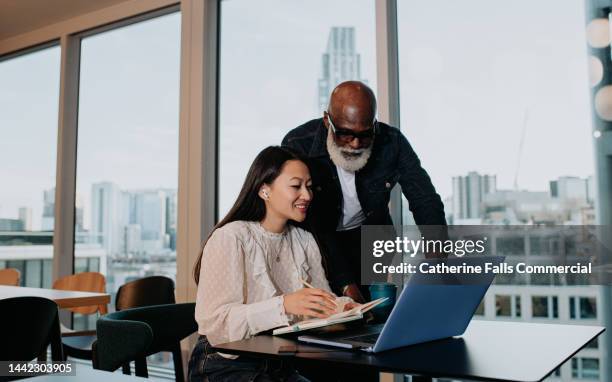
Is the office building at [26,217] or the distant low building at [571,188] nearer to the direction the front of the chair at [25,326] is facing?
the office building

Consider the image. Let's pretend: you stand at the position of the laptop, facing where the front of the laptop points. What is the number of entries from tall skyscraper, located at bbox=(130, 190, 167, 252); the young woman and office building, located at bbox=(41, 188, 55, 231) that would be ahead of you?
3

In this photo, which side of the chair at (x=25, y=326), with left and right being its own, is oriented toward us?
back

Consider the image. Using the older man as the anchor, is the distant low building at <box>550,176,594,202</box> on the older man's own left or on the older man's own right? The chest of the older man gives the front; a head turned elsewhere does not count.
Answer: on the older man's own left

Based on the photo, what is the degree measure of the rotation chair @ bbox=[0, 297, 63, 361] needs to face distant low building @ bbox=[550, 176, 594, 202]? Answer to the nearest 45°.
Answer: approximately 90° to its right

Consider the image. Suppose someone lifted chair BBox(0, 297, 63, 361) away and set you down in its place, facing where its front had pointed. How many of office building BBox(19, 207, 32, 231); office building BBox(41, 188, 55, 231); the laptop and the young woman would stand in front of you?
2

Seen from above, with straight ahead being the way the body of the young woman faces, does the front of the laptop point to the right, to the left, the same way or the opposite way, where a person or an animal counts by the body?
the opposite way

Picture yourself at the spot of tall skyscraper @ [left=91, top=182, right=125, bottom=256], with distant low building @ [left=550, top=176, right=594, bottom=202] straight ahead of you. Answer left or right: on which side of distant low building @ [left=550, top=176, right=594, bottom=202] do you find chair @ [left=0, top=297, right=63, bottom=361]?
right

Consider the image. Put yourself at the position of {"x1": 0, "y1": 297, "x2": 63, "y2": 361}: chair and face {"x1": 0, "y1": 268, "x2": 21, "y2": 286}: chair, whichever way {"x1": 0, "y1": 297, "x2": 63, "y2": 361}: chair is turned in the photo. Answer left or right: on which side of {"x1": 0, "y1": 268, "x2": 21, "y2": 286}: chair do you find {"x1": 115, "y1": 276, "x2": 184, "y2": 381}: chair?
right

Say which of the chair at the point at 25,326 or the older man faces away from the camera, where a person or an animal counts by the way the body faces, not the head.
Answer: the chair

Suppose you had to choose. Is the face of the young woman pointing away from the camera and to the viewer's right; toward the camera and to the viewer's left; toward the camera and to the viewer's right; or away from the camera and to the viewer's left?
toward the camera and to the viewer's right
